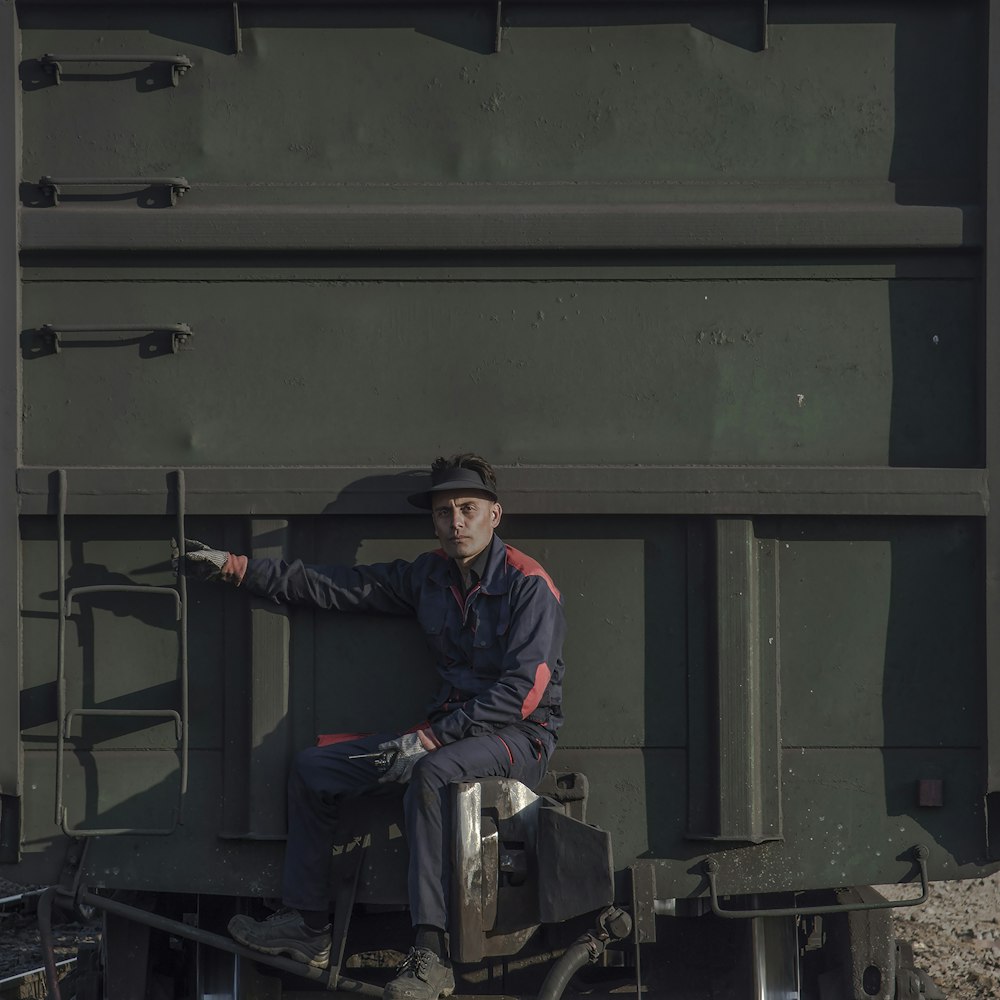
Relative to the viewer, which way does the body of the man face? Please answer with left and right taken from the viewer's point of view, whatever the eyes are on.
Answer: facing the viewer and to the left of the viewer
